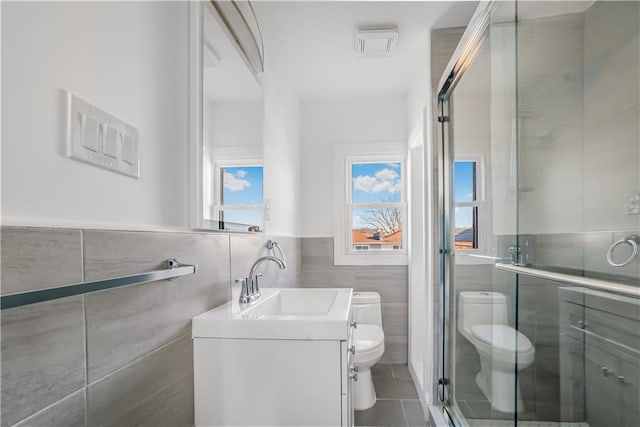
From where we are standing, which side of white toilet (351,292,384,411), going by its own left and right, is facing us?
front

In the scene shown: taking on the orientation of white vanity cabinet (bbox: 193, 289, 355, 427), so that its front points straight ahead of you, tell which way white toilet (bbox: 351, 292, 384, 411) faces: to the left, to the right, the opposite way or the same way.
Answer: to the right

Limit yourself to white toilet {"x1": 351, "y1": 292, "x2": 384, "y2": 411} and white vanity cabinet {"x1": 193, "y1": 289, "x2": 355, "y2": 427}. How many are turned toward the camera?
1

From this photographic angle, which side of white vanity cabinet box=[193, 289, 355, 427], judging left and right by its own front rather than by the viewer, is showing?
right

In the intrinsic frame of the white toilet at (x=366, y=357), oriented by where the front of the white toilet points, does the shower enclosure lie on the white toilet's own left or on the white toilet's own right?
on the white toilet's own left

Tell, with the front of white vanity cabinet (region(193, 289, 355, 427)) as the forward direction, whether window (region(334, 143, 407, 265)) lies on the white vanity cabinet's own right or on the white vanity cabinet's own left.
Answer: on the white vanity cabinet's own left

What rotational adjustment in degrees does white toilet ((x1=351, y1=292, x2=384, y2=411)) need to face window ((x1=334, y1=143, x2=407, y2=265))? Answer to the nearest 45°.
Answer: approximately 180°

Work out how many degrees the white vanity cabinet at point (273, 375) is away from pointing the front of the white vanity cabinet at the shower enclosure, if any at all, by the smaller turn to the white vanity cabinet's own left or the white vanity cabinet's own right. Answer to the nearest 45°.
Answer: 0° — it already faces it
